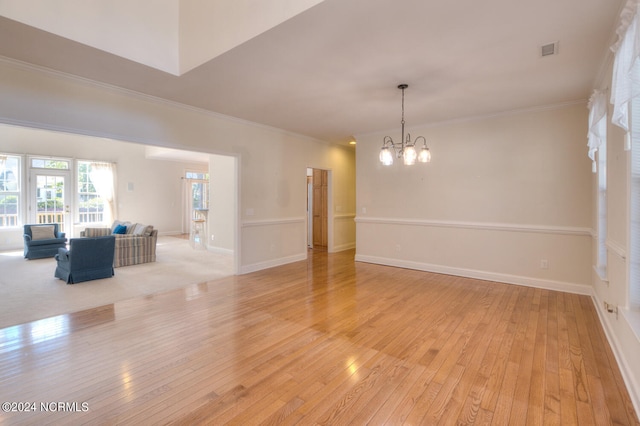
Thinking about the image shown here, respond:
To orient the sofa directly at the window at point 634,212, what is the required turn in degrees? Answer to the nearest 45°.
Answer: approximately 45° to its left

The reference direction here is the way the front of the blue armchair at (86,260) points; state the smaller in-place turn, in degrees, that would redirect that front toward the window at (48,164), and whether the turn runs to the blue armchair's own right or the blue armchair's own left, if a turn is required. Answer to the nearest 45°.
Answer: approximately 45° to the blue armchair's own right

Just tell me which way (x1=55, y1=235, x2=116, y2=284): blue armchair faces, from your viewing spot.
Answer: facing away from the viewer and to the left of the viewer

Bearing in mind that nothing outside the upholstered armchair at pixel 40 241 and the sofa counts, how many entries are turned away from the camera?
0

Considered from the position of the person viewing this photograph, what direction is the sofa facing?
facing the viewer and to the left of the viewer

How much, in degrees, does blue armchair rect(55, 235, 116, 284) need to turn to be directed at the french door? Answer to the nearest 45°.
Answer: approximately 45° to its right

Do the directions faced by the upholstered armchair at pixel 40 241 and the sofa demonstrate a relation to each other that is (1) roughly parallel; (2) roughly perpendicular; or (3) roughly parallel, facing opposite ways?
roughly perpendicular

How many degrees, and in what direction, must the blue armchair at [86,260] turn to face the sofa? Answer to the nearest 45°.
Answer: approximately 90° to its right

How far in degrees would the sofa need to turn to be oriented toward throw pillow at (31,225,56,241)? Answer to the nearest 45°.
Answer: approximately 90° to its right

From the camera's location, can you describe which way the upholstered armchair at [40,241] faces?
facing the viewer and to the right of the viewer

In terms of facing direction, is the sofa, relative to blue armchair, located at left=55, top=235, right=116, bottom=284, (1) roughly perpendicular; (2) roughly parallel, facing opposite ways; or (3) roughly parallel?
roughly perpendicular
